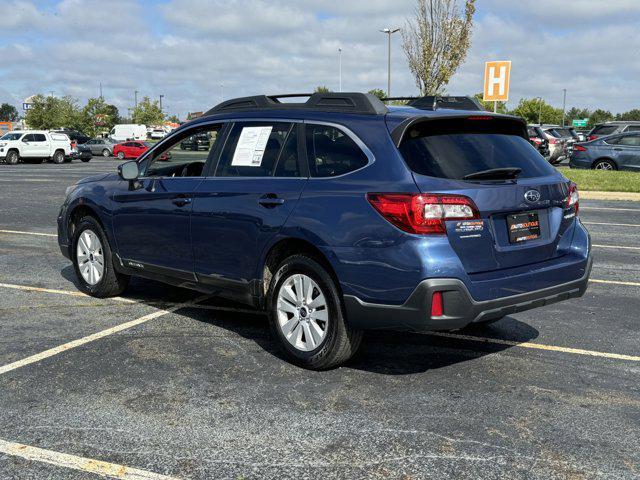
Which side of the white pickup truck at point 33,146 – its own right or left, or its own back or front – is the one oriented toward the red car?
back

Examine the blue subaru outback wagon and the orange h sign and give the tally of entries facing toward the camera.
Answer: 1

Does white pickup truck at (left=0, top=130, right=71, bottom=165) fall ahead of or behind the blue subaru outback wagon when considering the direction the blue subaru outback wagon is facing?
ahead

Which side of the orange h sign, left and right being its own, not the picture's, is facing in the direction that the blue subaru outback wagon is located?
front

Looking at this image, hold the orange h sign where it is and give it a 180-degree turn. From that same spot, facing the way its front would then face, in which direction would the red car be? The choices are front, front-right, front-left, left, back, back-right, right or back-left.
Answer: front-left

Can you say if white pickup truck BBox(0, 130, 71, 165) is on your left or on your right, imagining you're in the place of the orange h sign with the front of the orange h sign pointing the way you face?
on your right

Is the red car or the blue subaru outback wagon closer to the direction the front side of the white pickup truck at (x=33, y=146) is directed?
the blue subaru outback wagon

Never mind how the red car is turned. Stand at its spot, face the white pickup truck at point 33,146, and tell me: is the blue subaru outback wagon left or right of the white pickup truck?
left

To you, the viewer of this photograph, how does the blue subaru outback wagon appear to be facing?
facing away from the viewer and to the left of the viewer

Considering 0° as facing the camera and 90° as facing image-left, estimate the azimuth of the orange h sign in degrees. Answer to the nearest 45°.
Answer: approximately 0°

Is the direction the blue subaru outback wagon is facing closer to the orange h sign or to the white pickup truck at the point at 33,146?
the white pickup truck

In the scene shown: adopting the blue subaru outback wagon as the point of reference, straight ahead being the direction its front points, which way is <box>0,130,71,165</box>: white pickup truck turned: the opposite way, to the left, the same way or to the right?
to the left
